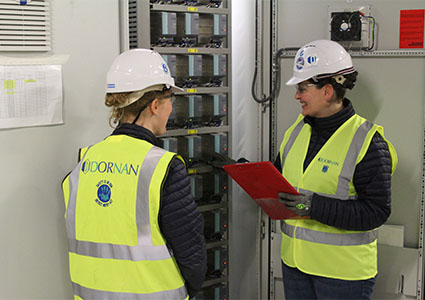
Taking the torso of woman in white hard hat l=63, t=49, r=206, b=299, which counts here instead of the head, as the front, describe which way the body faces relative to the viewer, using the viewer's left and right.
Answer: facing away from the viewer and to the right of the viewer

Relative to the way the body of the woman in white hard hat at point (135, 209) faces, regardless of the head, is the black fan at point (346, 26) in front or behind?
in front

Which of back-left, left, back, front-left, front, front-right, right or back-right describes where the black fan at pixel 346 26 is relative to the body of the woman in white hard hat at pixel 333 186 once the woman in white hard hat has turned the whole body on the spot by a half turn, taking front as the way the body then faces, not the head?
front-left

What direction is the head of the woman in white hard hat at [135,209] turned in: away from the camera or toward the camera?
away from the camera

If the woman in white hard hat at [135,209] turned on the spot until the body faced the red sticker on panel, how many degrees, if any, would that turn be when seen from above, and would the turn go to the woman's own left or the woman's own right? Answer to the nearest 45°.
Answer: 0° — they already face it

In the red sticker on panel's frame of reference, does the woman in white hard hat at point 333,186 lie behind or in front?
in front

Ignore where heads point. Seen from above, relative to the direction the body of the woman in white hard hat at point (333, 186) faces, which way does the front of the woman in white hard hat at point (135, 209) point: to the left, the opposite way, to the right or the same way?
the opposite way

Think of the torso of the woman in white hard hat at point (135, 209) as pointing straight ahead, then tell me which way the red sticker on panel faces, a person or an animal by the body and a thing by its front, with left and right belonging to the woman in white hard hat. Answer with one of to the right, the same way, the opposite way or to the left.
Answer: the opposite way

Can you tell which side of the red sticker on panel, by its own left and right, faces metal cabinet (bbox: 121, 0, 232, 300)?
right

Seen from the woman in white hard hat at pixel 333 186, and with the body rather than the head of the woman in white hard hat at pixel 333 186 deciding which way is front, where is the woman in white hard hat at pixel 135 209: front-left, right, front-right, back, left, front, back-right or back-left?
front

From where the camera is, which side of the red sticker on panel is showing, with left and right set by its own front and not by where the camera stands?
front

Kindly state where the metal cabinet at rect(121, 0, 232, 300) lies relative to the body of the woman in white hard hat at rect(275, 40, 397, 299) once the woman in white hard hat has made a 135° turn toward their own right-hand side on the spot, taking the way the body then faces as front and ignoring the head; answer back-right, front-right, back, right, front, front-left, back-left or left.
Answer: front-left

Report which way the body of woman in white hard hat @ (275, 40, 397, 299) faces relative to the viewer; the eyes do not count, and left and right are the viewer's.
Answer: facing the viewer and to the left of the viewer

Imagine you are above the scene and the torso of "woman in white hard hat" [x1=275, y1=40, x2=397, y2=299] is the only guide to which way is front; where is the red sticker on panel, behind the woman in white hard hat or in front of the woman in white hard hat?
behind

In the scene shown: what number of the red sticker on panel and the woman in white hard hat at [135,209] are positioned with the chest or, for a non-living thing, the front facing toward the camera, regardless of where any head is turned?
1
